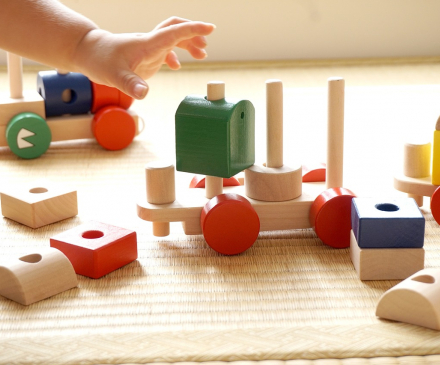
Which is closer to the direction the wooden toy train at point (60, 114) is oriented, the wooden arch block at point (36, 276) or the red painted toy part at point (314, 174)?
the red painted toy part

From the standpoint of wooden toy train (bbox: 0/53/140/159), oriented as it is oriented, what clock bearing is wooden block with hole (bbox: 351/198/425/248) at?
The wooden block with hole is roughly at 2 o'clock from the wooden toy train.

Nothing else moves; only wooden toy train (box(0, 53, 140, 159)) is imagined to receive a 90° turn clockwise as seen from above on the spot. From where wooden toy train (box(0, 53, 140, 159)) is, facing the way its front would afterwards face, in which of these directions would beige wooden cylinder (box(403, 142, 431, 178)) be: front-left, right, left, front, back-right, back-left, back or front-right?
front-left

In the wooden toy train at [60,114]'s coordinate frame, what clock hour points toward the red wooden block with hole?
The red wooden block with hole is roughly at 3 o'clock from the wooden toy train.

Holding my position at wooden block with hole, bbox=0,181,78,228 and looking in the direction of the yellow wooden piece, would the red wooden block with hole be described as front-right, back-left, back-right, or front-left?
front-right

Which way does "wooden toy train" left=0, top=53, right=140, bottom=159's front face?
to the viewer's right

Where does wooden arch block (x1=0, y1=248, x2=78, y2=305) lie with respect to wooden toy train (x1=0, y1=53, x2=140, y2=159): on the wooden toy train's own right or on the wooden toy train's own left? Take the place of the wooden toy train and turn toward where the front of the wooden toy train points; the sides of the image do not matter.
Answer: on the wooden toy train's own right

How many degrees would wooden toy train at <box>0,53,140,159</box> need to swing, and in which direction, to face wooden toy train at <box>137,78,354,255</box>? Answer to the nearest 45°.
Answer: approximately 45° to its right

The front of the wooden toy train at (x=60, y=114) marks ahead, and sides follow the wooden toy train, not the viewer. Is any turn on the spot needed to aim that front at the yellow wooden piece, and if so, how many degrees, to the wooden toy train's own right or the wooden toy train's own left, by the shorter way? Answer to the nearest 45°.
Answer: approximately 45° to the wooden toy train's own right

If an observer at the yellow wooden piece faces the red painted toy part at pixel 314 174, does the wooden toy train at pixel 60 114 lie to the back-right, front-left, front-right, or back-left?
front-right
